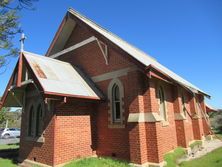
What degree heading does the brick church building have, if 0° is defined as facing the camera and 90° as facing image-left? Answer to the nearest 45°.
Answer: approximately 45°
